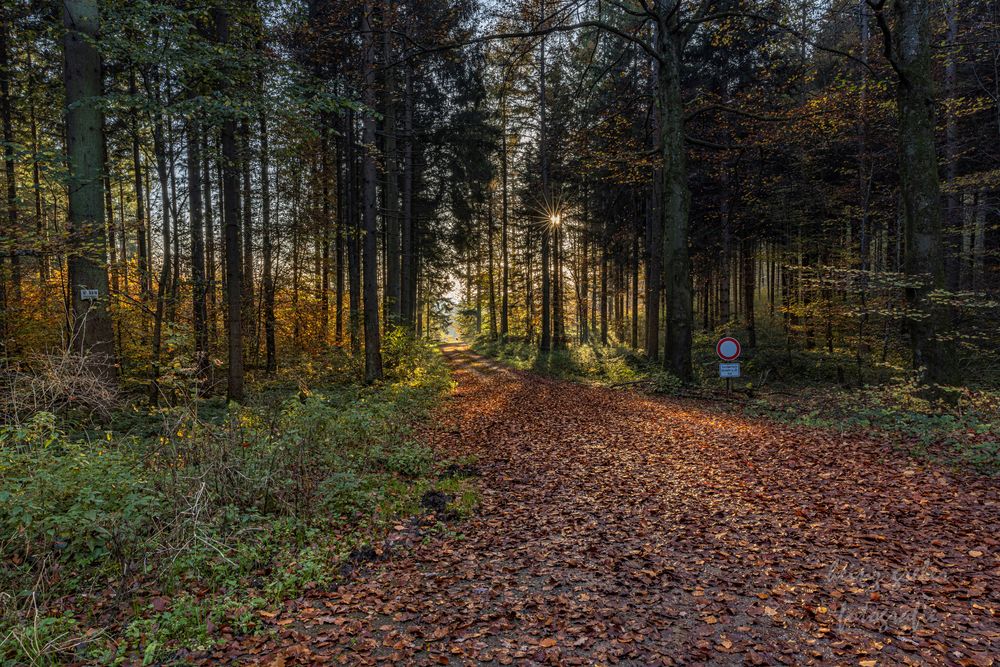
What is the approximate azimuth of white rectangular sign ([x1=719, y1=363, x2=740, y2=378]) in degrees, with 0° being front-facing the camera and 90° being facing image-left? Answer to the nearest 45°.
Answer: approximately 0°

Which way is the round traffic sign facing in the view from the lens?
facing the viewer

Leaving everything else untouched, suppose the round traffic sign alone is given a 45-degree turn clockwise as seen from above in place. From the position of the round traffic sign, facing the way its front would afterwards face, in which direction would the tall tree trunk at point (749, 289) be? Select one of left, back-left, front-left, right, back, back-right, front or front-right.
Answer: back-right

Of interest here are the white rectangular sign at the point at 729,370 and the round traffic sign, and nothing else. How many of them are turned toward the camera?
2
